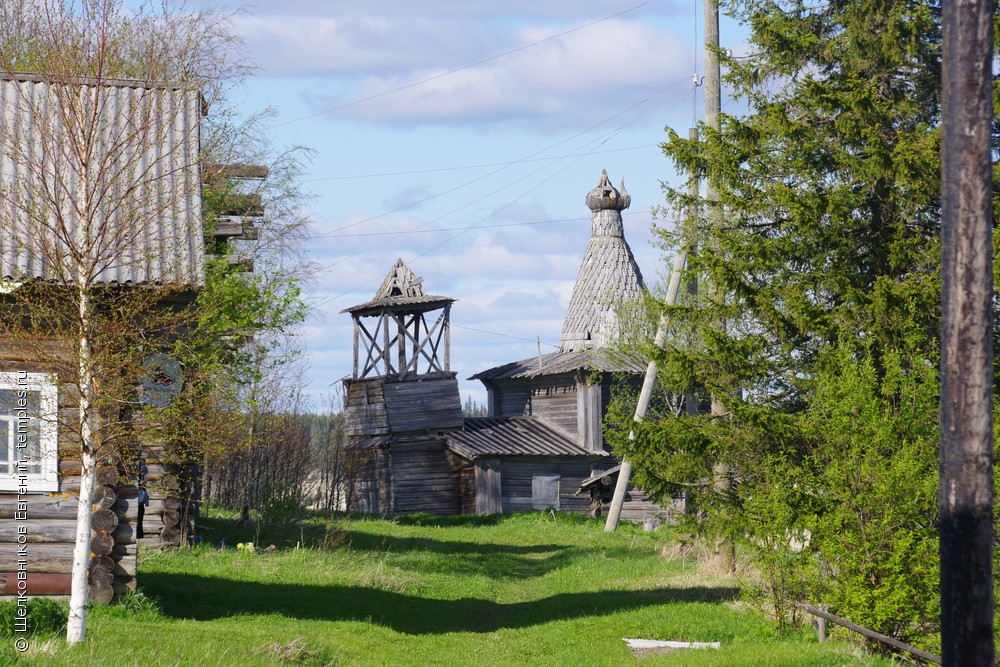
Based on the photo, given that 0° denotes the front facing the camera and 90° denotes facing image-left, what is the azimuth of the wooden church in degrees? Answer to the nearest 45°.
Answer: approximately 45°

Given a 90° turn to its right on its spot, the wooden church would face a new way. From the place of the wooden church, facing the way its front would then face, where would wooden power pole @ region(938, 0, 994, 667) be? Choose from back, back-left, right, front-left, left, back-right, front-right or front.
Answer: back-left

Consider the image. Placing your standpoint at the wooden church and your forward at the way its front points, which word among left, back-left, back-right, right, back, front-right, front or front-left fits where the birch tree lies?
front-left

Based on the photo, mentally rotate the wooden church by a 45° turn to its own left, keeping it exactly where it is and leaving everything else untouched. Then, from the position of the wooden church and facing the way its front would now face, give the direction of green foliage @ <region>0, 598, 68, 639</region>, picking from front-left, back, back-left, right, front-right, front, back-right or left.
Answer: front
